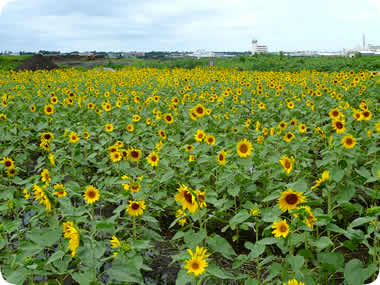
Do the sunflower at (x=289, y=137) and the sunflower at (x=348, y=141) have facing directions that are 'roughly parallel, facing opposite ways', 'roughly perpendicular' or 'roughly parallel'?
roughly parallel

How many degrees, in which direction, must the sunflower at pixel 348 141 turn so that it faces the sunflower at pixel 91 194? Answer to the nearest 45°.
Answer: approximately 45° to its right

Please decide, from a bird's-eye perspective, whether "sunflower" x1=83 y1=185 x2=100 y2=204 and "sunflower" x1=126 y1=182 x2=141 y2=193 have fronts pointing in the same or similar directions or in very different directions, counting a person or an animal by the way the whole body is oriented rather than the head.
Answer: same or similar directions

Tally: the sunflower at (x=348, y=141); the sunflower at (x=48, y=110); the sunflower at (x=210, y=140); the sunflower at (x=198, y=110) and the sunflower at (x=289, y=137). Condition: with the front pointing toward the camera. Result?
5

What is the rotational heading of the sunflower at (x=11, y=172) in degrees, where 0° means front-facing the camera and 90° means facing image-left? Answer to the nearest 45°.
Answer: approximately 0°

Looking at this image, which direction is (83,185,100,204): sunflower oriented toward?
toward the camera

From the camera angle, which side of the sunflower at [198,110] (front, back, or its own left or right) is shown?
front

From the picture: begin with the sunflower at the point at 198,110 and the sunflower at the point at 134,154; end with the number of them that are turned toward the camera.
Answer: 2

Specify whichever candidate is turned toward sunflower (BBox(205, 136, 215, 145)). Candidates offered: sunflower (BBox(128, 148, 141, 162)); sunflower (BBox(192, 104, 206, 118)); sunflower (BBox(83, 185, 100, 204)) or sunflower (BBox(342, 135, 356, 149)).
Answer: sunflower (BBox(192, 104, 206, 118))

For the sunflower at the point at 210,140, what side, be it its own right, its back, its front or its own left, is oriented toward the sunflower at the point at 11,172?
right

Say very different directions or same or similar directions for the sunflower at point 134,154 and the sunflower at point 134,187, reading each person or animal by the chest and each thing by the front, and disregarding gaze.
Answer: same or similar directions

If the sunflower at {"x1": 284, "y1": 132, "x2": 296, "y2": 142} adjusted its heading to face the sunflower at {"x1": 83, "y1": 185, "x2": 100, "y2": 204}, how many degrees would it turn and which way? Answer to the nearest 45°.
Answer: approximately 45° to its right

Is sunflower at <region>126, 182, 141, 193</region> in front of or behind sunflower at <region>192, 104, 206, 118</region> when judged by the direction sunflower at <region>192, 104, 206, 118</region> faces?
in front

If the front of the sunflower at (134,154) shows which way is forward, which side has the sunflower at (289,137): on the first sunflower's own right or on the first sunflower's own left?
on the first sunflower's own left

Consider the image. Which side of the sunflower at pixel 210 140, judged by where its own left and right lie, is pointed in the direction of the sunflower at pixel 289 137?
left

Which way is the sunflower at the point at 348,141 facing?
toward the camera
